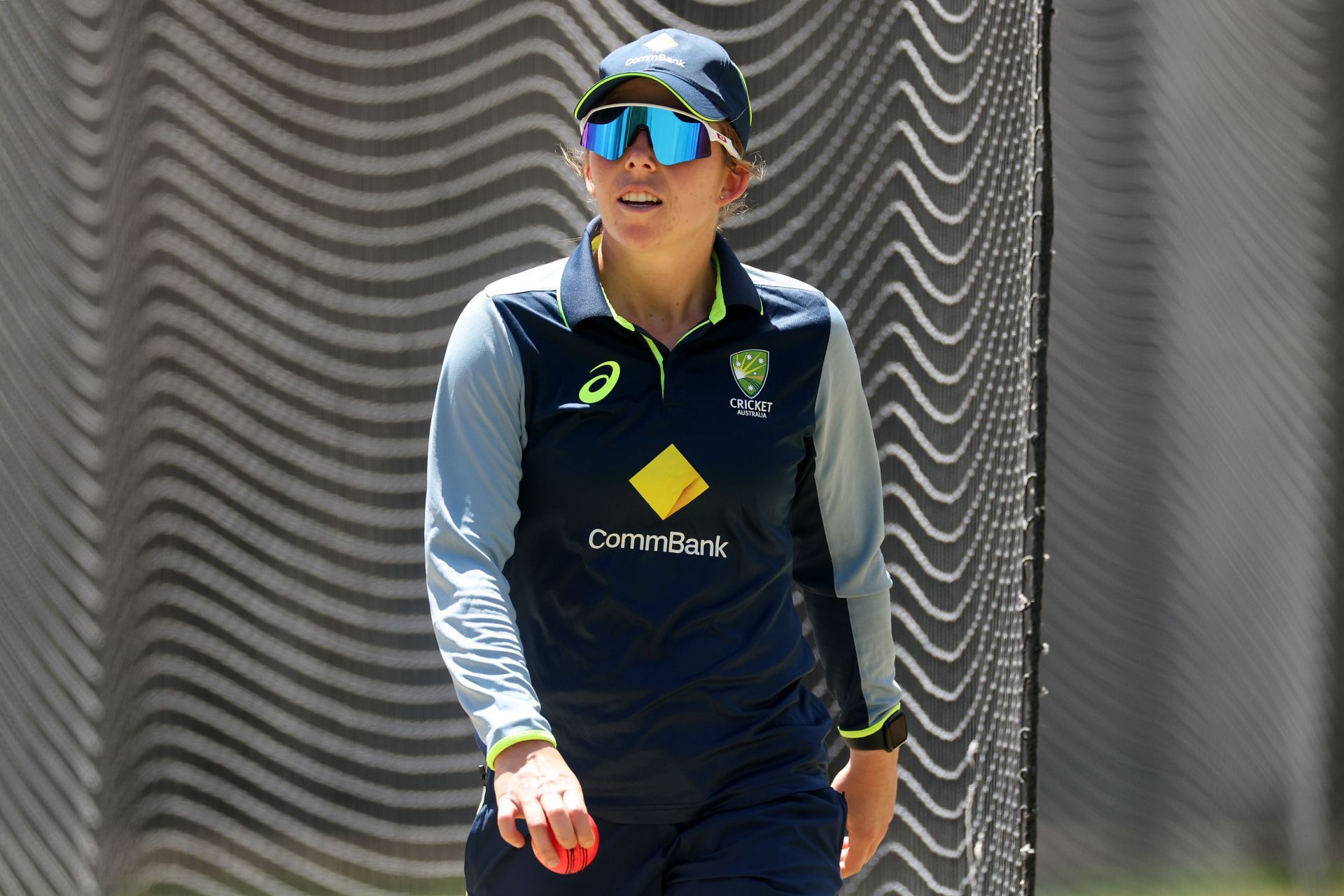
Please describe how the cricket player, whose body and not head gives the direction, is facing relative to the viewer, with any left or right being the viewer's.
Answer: facing the viewer

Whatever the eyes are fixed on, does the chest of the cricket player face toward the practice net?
no

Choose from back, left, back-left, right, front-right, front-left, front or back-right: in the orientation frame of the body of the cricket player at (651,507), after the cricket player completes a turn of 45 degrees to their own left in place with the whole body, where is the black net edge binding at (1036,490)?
left

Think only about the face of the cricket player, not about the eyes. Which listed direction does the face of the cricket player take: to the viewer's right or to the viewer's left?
to the viewer's left
